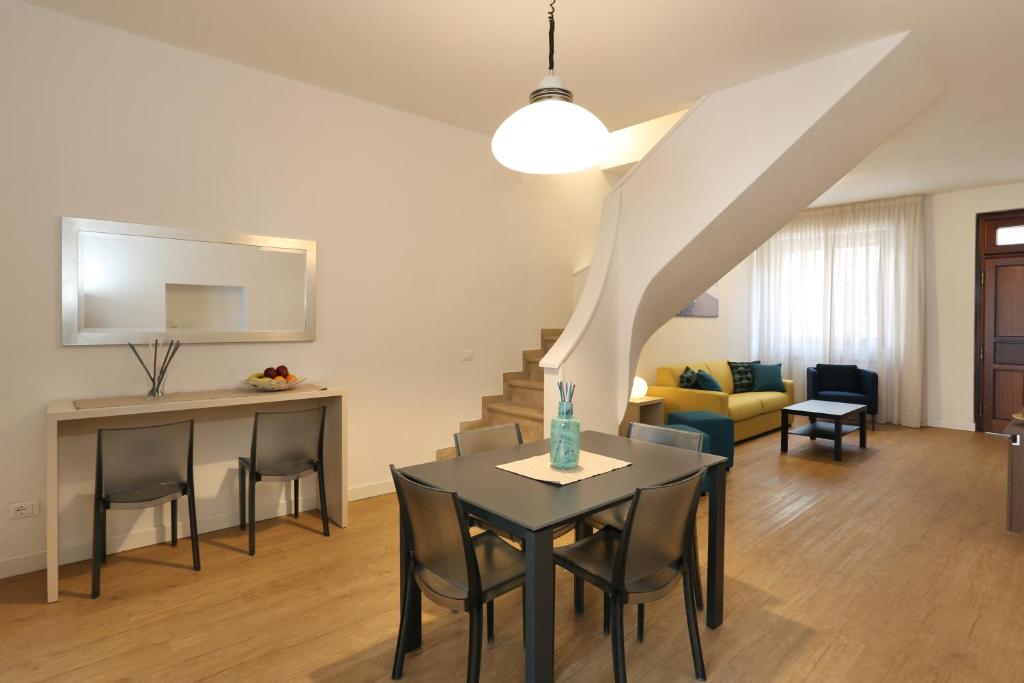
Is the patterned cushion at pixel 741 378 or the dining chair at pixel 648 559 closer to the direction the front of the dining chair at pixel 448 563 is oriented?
the patterned cushion

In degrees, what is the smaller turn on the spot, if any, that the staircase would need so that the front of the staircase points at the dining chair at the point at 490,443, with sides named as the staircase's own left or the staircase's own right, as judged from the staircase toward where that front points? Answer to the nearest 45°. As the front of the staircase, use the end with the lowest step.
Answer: approximately 45° to the staircase's own left

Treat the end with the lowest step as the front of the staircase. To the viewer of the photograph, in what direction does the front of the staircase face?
facing the viewer and to the left of the viewer

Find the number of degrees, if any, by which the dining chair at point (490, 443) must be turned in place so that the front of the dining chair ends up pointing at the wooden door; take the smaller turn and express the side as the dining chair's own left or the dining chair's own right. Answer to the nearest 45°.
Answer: approximately 90° to the dining chair's own left

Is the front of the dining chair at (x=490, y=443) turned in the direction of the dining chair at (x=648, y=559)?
yes

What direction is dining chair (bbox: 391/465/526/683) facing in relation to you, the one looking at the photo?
facing away from the viewer and to the right of the viewer

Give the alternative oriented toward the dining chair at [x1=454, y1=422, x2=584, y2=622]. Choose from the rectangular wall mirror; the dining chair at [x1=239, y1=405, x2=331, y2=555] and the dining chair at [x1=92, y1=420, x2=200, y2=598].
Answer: the rectangular wall mirror

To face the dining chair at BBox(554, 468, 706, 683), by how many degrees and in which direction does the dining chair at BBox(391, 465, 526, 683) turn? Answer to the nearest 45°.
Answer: approximately 45° to its right

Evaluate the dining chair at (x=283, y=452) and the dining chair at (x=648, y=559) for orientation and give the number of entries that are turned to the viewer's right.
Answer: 0

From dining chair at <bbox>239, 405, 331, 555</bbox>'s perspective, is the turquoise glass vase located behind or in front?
behind

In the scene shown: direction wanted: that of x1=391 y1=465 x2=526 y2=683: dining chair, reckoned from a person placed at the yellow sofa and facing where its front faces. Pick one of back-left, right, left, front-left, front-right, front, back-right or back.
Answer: front-right

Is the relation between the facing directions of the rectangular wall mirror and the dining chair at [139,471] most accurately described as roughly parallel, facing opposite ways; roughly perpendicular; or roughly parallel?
roughly parallel, facing opposite ways

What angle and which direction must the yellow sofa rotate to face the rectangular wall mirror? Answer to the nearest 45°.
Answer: approximately 90° to its right

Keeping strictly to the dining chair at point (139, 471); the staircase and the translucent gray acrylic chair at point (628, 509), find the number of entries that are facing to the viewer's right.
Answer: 0

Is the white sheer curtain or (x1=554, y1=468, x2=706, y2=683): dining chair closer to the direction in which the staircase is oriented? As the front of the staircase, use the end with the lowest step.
the dining chair

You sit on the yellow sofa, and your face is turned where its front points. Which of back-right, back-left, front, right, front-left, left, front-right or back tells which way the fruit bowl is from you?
right
